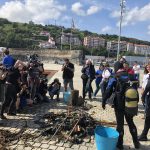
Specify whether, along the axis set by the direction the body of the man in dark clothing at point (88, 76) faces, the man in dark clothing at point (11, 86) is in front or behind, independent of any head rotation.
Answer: in front

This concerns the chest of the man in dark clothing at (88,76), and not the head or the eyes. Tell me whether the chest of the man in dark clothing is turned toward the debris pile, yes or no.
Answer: yes

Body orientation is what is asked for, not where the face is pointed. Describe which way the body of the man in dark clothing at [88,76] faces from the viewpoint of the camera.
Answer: toward the camera

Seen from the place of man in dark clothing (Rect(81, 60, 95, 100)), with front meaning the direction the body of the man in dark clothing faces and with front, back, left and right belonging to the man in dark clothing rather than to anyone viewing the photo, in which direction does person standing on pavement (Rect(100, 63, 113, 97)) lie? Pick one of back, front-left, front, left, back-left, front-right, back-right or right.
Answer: front-left

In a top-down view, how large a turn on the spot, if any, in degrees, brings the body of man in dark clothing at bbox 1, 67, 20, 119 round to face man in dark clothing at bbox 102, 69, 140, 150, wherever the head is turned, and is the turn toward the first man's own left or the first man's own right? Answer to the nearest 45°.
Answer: approximately 90° to the first man's own right

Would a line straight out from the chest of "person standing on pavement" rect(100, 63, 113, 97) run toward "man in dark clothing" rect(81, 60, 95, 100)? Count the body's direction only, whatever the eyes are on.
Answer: no

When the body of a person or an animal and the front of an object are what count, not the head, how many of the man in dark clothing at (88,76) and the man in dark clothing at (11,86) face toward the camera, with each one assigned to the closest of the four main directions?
1

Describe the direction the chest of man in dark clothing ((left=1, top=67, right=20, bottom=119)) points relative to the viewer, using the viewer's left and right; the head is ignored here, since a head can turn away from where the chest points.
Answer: facing away from the viewer and to the right of the viewer

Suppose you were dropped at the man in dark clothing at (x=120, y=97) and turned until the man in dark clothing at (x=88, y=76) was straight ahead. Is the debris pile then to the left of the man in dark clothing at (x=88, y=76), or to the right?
left

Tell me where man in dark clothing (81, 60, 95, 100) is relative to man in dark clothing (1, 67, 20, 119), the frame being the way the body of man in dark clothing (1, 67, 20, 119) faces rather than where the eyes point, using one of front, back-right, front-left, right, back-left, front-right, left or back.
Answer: front

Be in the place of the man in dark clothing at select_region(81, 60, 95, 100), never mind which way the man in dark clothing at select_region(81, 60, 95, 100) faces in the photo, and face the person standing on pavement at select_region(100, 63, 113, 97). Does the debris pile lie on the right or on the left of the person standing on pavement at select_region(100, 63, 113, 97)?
right

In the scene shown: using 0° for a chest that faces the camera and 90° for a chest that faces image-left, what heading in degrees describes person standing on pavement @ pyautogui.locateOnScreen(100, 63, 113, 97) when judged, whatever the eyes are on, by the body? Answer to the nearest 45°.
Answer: approximately 45°

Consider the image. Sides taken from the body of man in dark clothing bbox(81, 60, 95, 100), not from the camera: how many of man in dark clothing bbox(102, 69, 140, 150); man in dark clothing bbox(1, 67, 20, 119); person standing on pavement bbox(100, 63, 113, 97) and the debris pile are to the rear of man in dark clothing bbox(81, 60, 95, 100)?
0

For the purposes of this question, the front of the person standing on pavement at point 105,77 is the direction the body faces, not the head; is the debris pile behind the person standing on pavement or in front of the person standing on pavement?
in front

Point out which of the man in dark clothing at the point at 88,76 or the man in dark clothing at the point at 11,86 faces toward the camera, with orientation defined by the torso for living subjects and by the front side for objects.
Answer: the man in dark clothing at the point at 88,76
